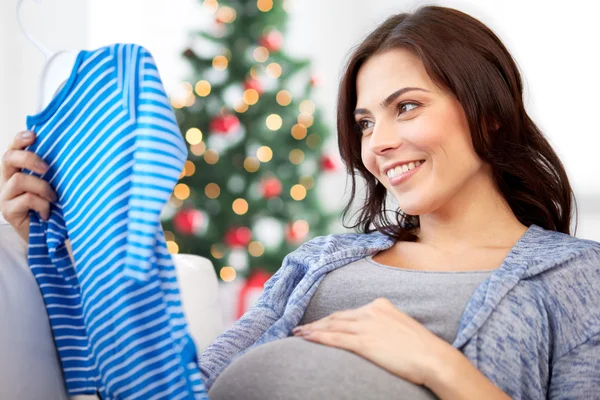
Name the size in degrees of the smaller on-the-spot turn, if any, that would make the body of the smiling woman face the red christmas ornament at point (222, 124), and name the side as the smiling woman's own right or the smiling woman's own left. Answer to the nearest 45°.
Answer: approximately 135° to the smiling woman's own right

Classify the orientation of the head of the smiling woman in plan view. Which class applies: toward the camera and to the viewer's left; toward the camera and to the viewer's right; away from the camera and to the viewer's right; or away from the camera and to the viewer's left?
toward the camera and to the viewer's left

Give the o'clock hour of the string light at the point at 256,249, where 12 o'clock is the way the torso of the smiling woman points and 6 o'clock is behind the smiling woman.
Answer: The string light is roughly at 4 o'clock from the smiling woman.

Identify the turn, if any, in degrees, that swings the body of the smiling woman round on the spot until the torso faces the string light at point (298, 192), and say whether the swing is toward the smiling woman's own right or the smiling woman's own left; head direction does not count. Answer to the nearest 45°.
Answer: approximately 135° to the smiling woman's own right

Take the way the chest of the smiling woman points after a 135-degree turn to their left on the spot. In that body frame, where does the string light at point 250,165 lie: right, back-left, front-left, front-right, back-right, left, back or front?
left

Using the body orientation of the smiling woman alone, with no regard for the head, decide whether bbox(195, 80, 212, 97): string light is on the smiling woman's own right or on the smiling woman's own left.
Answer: on the smiling woman's own right

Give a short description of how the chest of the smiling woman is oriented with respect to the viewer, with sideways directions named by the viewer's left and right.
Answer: facing the viewer and to the left of the viewer

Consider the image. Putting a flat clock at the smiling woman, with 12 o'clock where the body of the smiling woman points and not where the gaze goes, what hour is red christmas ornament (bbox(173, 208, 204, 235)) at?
The red christmas ornament is roughly at 4 o'clock from the smiling woman.

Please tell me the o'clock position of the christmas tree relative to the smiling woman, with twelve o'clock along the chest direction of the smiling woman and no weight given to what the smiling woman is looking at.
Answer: The christmas tree is roughly at 4 o'clock from the smiling woman.

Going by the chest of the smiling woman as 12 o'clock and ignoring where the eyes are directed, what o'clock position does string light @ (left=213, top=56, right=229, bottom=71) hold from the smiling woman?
The string light is roughly at 4 o'clock from the smiling woman.

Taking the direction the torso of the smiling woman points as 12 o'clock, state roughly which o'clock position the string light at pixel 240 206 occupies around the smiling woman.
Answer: The string light is roughly at 4 o'clock from the smiling woman.

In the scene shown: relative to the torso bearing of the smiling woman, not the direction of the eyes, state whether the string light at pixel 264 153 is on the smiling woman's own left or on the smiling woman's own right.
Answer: on the smiling woman's own right

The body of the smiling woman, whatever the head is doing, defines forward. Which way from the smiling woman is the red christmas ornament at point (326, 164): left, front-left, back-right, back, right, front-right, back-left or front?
back-right
